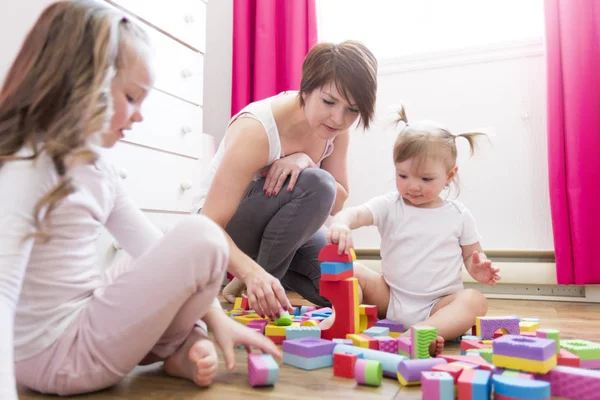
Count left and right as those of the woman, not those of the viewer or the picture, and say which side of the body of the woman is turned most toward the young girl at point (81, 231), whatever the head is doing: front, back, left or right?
right

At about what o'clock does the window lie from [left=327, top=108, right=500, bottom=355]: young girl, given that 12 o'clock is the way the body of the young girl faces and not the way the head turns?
The window is roughly at 6 o'clock from the young girl.

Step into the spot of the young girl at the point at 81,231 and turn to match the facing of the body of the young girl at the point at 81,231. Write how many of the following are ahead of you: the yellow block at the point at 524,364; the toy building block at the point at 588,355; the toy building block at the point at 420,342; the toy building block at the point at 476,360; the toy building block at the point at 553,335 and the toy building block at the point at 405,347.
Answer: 6

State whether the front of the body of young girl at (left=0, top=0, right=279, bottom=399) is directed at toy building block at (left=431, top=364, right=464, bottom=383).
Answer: yes

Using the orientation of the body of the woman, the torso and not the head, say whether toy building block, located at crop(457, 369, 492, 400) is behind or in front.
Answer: in front

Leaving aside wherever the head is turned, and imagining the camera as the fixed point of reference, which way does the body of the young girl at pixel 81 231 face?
to the viewer's right

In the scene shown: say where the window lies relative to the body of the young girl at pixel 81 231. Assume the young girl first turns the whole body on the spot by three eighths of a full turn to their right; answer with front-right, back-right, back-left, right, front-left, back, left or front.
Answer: back

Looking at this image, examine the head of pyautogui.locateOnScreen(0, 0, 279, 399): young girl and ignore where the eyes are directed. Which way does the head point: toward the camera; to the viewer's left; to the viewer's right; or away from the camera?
to the viewer's right

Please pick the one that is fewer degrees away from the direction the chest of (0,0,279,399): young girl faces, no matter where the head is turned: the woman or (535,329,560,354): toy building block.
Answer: the toy building block

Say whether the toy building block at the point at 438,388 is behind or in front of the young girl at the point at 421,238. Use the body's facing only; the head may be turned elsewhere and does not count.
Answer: in front

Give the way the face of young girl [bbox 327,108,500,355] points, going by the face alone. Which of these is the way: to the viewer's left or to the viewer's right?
to the viewer's left

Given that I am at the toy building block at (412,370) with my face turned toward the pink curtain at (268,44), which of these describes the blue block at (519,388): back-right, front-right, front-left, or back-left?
back-right

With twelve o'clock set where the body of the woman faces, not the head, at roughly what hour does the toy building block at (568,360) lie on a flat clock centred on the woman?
The toy building block is roughly at 12 o'clock from the woman.

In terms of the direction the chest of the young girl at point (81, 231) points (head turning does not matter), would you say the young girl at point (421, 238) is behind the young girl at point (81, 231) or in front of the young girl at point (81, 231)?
in front

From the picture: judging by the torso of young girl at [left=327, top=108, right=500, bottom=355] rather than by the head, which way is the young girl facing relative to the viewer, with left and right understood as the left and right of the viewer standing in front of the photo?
facing the viewer

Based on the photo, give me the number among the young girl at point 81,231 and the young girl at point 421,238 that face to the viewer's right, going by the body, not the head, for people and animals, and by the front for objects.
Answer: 1
